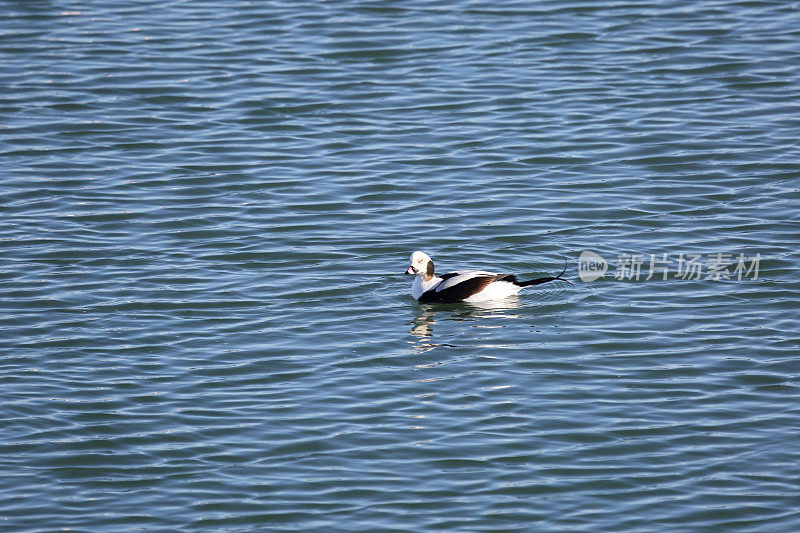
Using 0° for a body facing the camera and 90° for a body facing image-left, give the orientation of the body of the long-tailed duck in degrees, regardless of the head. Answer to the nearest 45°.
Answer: approximately 90°
